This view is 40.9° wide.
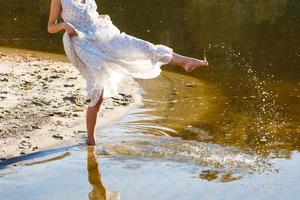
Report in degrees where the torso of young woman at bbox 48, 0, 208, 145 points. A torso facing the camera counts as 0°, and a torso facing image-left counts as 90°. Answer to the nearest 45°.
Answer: approximately 315°
